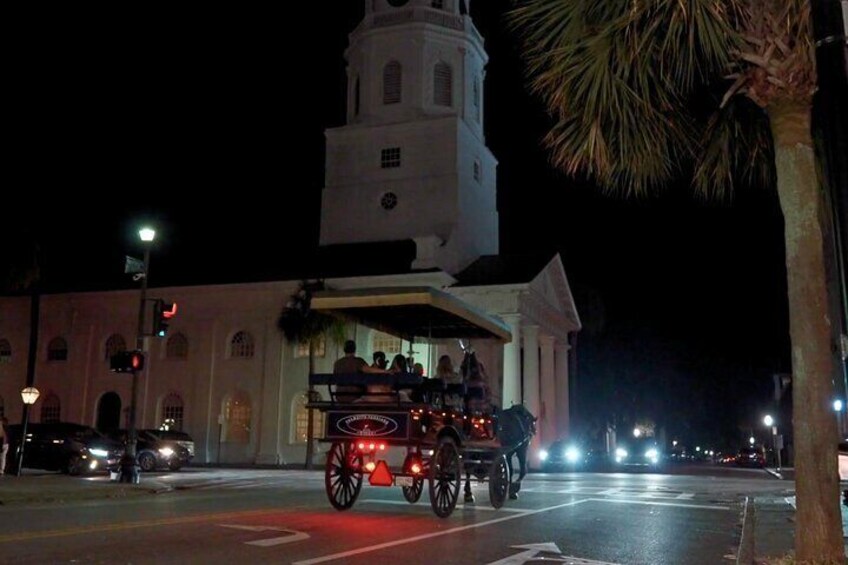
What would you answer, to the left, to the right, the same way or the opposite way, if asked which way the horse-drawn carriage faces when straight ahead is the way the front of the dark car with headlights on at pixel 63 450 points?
to the left

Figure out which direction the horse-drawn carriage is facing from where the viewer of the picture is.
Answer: facing away from the viewer and to the right of the viewer

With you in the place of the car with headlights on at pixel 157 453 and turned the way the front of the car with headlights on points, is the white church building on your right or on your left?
on your left

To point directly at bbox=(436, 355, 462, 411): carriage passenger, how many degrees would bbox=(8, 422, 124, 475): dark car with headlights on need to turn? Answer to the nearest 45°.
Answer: approximately 45° to its right

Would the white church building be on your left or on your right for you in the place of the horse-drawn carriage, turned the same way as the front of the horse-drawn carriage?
on your left

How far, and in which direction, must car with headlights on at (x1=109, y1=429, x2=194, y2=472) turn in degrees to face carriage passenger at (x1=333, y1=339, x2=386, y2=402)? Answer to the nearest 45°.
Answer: approximately 45° to its right

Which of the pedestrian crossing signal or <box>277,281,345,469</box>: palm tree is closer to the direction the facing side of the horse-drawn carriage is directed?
the palm tree

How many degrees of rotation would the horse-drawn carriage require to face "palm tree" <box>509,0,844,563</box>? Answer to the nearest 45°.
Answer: approximately 90° to its right

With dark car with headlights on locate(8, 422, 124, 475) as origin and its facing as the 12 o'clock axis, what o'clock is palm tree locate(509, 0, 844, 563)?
The palm tree is roughly at 1 o'clock from the dark car with headlights on.

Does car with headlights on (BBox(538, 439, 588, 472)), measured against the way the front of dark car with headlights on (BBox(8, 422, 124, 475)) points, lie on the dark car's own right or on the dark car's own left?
on the dark car's own left

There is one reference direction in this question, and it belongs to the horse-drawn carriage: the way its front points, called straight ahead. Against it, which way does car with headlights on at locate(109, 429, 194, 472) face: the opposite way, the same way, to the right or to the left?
to the right

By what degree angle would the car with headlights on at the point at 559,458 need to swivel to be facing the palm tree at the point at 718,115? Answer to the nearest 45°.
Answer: approximately 45° to its left
